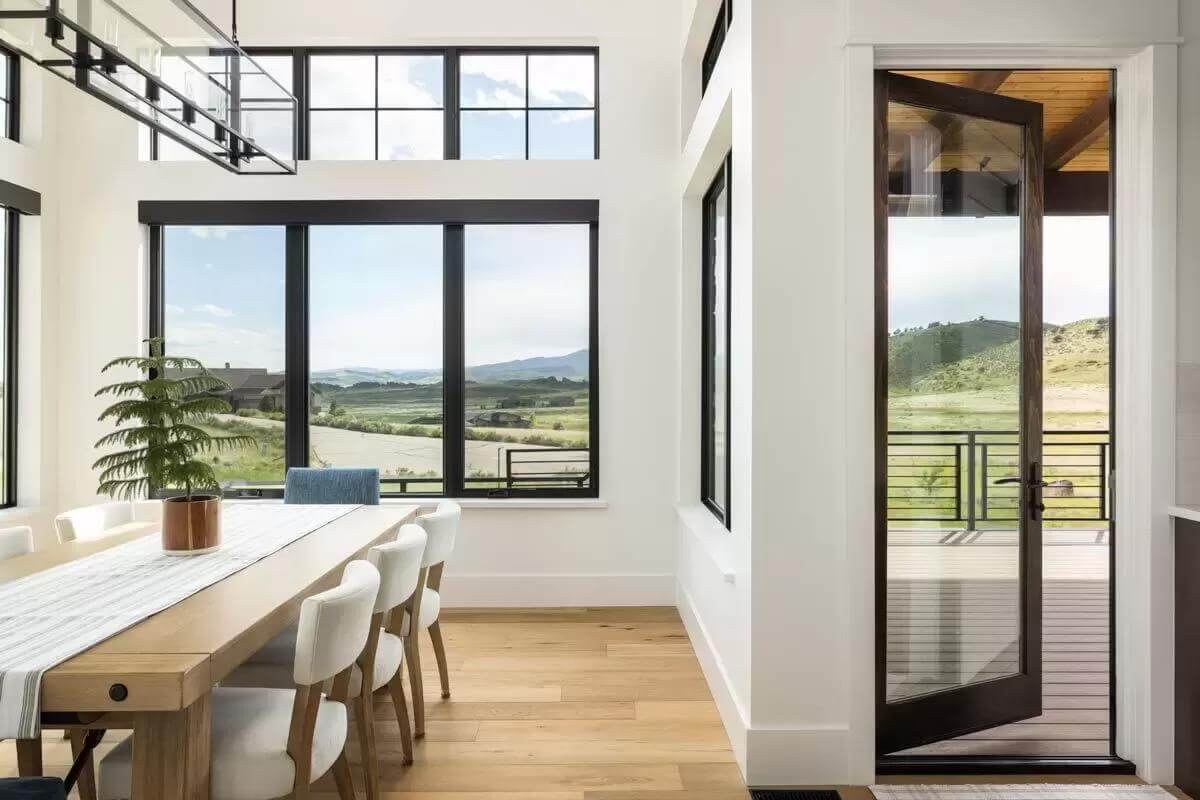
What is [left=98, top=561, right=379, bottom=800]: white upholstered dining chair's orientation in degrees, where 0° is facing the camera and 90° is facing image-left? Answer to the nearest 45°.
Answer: approximately 135°

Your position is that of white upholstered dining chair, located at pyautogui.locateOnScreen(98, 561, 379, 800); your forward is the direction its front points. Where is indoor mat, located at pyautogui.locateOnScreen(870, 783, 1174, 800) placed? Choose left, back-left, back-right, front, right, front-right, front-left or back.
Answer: back-right

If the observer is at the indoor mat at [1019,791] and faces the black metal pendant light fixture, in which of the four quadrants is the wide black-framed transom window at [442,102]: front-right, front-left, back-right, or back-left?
front-right

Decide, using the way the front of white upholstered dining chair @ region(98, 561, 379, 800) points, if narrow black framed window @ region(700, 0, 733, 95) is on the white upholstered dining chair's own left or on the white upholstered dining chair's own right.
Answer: on the white upholstered dining chair's own right

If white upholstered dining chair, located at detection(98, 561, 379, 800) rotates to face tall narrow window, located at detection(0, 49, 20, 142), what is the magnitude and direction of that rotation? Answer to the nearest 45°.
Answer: approximately 45° to its right

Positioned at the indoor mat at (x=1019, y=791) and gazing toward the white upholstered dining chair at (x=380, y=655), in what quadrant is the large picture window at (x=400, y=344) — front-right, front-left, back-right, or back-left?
front-right

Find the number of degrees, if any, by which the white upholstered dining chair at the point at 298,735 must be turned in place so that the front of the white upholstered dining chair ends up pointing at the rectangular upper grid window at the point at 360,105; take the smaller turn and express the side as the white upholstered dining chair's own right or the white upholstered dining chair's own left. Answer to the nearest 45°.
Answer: approximately 45° to the white upholstered dining chair's own right

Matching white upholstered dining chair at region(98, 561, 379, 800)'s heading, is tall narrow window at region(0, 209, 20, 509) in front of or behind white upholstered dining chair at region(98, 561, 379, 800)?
in front

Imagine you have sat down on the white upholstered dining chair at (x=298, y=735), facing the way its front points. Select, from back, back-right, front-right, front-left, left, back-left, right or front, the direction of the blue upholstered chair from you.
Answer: front-right

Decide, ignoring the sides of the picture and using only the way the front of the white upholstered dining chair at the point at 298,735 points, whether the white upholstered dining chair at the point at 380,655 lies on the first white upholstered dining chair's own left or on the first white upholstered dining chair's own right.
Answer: on the first white upholstered dining chair's own right

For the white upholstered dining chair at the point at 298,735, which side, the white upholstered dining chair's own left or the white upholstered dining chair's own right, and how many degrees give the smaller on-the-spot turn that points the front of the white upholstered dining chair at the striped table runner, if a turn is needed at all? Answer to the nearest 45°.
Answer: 0° — it already faces it
